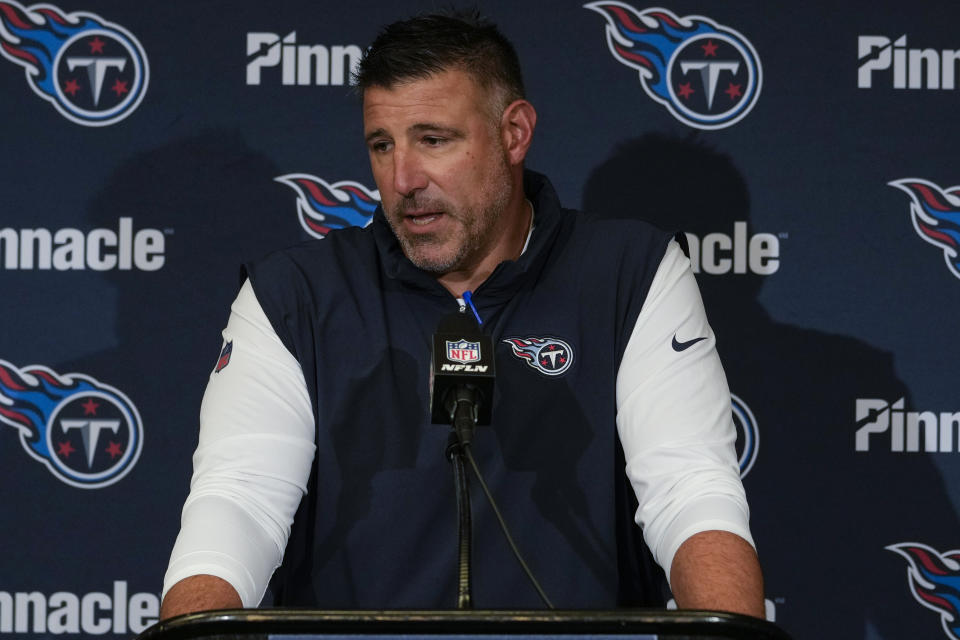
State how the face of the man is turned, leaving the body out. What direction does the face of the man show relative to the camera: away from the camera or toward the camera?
toward the camera

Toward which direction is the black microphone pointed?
away from the camera

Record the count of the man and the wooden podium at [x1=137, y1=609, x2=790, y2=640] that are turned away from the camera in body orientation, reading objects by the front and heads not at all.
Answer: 0

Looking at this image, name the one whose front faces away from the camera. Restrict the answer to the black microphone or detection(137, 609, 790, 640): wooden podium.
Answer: the black microphone

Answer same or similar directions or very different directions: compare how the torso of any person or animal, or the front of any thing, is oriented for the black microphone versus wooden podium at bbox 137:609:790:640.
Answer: very different directions

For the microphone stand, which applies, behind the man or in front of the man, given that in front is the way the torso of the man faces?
in front

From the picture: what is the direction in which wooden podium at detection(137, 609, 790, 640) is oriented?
toward the camera

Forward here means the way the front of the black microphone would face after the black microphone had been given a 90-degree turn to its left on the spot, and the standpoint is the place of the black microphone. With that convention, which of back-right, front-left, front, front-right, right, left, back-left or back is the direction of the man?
right

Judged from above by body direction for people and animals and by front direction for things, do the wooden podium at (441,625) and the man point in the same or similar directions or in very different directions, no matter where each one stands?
same or similar directions
